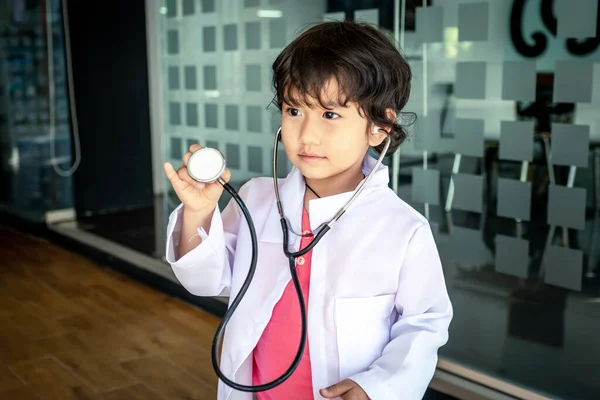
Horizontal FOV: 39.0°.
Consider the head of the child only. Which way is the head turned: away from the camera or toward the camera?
toward the camera
